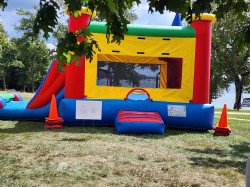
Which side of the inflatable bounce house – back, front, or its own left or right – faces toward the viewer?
front

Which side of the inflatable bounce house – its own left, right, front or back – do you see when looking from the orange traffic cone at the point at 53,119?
right
